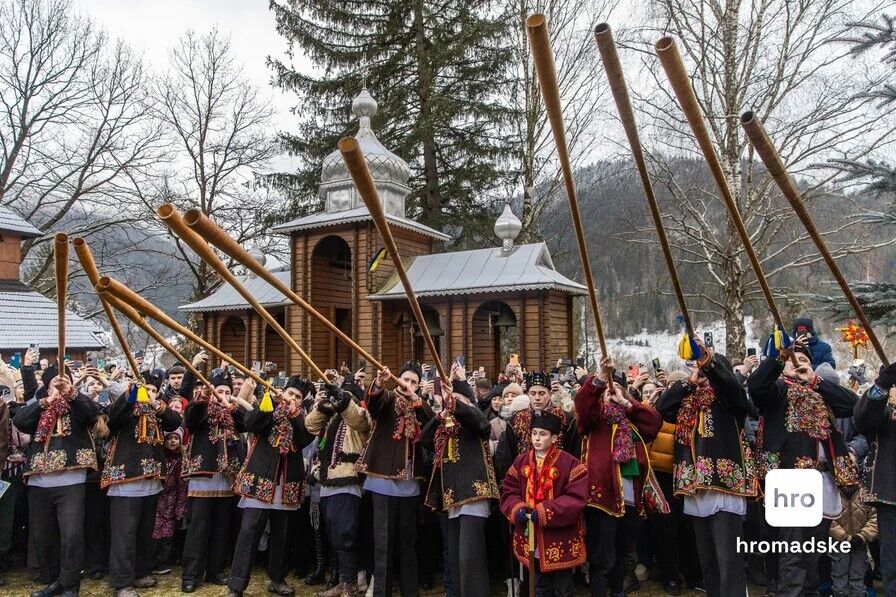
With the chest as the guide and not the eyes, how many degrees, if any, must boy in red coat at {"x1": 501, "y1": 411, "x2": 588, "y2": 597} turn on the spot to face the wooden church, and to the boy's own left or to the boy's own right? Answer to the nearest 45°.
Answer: approximately 135° to the boy's own right

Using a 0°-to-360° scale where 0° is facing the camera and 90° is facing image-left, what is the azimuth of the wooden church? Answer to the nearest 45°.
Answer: approximately 45°

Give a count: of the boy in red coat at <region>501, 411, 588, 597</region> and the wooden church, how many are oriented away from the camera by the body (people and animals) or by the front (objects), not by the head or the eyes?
0

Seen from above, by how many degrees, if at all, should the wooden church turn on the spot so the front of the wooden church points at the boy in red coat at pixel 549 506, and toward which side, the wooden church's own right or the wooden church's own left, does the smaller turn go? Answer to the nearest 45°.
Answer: approximately 45° to the wooden church's own left
